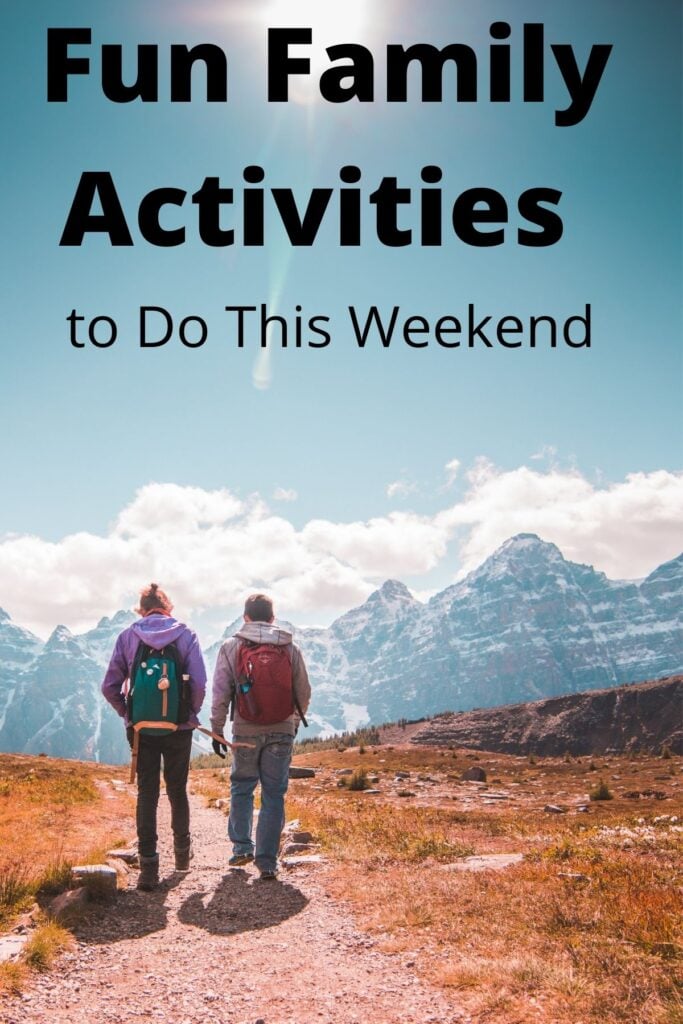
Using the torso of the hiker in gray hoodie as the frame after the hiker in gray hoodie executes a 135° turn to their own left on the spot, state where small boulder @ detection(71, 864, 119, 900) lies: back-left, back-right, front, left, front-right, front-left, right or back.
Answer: front

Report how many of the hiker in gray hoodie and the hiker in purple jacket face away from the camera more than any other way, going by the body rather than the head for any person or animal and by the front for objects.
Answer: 2

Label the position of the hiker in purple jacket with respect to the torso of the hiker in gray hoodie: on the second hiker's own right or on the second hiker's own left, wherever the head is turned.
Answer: on the second hiker's own left

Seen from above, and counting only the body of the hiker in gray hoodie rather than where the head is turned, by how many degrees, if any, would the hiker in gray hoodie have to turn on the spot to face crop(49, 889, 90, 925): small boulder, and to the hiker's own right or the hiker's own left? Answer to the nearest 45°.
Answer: approximately 135° to the hiker's own left

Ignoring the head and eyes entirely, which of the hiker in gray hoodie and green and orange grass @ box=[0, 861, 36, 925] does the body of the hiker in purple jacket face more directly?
the hiker in gray hoodie

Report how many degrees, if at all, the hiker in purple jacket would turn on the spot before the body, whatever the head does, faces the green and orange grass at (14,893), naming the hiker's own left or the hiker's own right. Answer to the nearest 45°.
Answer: approximately 135° to the hiker's own left

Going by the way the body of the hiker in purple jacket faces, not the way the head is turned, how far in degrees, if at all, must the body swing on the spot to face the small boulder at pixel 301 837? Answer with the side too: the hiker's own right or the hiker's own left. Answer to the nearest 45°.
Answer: approximately 45° to the hiker's own right

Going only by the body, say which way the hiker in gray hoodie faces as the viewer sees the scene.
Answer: away from the camera

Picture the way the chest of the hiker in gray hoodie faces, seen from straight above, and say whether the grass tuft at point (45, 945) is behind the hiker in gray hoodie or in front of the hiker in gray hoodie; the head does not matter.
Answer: behind

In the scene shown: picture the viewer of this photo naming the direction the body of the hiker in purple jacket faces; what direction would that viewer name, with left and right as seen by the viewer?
facing away from the viewer
